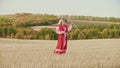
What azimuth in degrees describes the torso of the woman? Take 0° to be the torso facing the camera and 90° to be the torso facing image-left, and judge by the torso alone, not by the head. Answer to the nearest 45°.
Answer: approximately 315°
